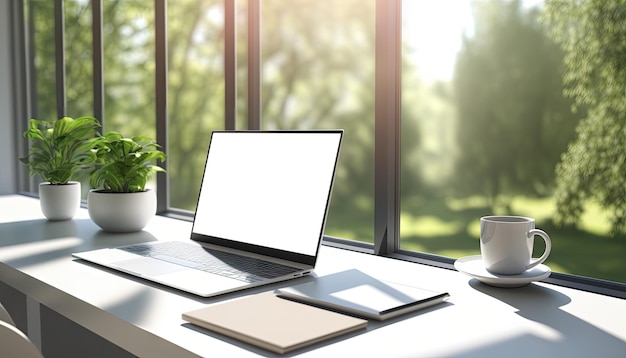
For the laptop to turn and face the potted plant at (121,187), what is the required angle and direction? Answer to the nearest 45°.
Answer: approximately 90° to its right

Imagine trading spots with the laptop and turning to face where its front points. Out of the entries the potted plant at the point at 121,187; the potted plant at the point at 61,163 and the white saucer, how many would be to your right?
2

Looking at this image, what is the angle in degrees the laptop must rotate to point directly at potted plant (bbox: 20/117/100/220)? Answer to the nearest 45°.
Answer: approximately 90° to its right

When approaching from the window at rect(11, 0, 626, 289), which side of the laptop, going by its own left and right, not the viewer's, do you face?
back

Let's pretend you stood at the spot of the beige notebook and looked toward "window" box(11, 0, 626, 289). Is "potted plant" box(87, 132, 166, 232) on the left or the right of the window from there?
left

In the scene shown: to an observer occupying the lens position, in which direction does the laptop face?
facing the viewer and to the left of the viewer

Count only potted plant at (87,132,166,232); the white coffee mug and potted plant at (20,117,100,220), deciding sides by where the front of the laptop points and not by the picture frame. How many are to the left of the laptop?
1

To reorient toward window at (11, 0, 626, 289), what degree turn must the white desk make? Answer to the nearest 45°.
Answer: approximately 135° to its right

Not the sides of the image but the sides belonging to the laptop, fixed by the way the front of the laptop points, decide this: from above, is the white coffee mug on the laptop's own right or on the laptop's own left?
on the laptop's own left
